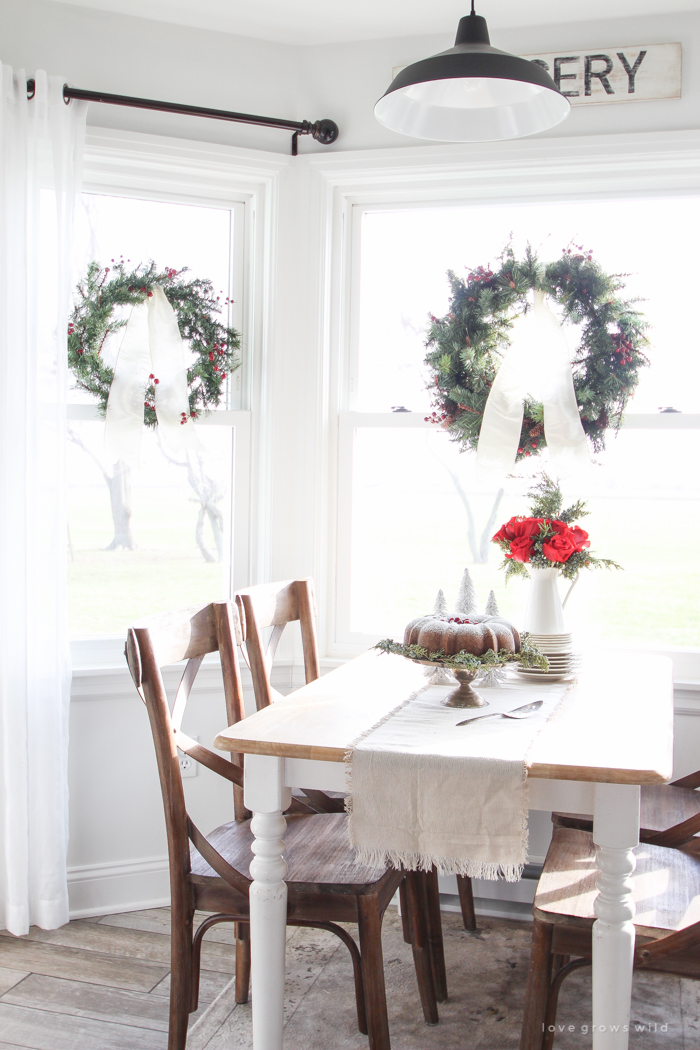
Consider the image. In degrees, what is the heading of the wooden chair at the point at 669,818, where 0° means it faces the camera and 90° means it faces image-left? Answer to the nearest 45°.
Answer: approximately 90°

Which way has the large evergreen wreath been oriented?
toward the camera

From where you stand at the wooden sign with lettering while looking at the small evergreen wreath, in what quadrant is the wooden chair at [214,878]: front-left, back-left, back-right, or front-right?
front-left

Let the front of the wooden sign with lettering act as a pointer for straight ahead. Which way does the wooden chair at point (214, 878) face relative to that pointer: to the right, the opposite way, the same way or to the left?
to the left

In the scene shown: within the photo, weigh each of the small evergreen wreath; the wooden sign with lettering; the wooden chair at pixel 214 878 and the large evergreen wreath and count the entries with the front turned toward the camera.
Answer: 3

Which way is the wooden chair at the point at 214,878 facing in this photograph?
to the viewer's right

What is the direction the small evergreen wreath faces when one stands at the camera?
facing the viewer

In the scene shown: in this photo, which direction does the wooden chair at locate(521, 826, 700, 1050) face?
to the viewer's left

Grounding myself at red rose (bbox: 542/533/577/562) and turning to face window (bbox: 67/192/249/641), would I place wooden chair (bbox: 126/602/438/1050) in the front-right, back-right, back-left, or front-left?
front-left

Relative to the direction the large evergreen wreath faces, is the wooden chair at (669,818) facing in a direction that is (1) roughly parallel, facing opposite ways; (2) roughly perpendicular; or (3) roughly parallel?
roughly perpendicular

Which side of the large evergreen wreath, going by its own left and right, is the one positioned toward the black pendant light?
front

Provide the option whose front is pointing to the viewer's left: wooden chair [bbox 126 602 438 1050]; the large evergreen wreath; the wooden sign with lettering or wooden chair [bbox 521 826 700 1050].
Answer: wooden chair [bbox 521 826 700 1050]

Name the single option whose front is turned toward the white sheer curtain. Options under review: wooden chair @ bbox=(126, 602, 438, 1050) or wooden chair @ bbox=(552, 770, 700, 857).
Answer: wooden chair @ bbox=(552, 770, 700, 857)
